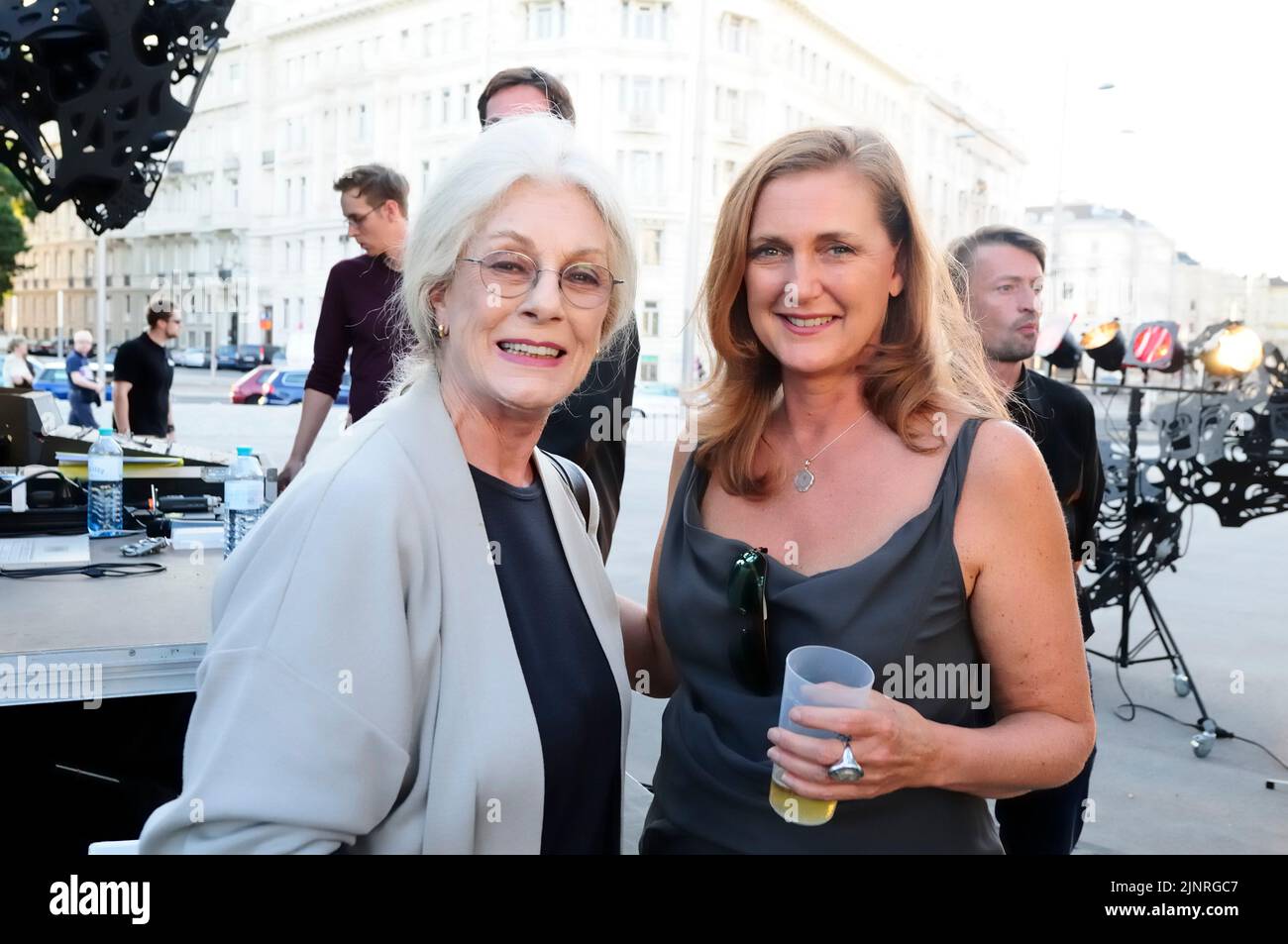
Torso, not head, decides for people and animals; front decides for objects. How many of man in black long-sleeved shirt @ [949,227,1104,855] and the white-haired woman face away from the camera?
0

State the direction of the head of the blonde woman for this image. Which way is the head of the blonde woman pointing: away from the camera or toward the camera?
toward the camera

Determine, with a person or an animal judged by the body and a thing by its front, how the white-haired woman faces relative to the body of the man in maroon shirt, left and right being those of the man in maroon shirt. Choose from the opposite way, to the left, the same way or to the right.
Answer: to the left

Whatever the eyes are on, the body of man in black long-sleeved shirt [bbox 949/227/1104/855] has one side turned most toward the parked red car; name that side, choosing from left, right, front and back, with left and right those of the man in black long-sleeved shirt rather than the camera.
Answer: back

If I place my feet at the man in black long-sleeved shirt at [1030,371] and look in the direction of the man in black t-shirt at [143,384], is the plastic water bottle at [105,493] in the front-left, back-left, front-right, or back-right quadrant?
front-left

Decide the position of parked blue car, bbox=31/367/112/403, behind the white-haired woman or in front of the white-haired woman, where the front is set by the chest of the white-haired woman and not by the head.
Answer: behind

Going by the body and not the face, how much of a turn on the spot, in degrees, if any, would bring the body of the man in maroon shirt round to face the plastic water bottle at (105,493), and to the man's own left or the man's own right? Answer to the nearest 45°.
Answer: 0° — they already face it

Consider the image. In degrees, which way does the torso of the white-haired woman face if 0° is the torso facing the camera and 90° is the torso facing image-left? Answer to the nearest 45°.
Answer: approximately 315°

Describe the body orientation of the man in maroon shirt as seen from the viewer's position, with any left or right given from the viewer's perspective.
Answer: facing the viewer and to the left of the viewer

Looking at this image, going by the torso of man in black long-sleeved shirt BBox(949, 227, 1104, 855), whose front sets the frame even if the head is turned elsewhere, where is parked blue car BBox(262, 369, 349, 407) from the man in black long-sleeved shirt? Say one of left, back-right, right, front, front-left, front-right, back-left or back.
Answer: back

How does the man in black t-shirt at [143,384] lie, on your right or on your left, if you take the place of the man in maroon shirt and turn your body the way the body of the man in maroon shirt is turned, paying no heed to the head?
on your right

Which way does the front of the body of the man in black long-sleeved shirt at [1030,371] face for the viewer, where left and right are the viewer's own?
facing the viewer and to the right of the viewer

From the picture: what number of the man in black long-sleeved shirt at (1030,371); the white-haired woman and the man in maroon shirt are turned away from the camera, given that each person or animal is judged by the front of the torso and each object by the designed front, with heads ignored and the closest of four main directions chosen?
0

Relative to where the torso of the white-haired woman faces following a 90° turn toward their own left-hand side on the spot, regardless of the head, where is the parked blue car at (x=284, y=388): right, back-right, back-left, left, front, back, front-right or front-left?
front-left

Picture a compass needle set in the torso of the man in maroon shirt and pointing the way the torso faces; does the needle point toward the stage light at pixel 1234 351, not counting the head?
no

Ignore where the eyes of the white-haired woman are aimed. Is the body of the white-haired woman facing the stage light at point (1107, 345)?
no
